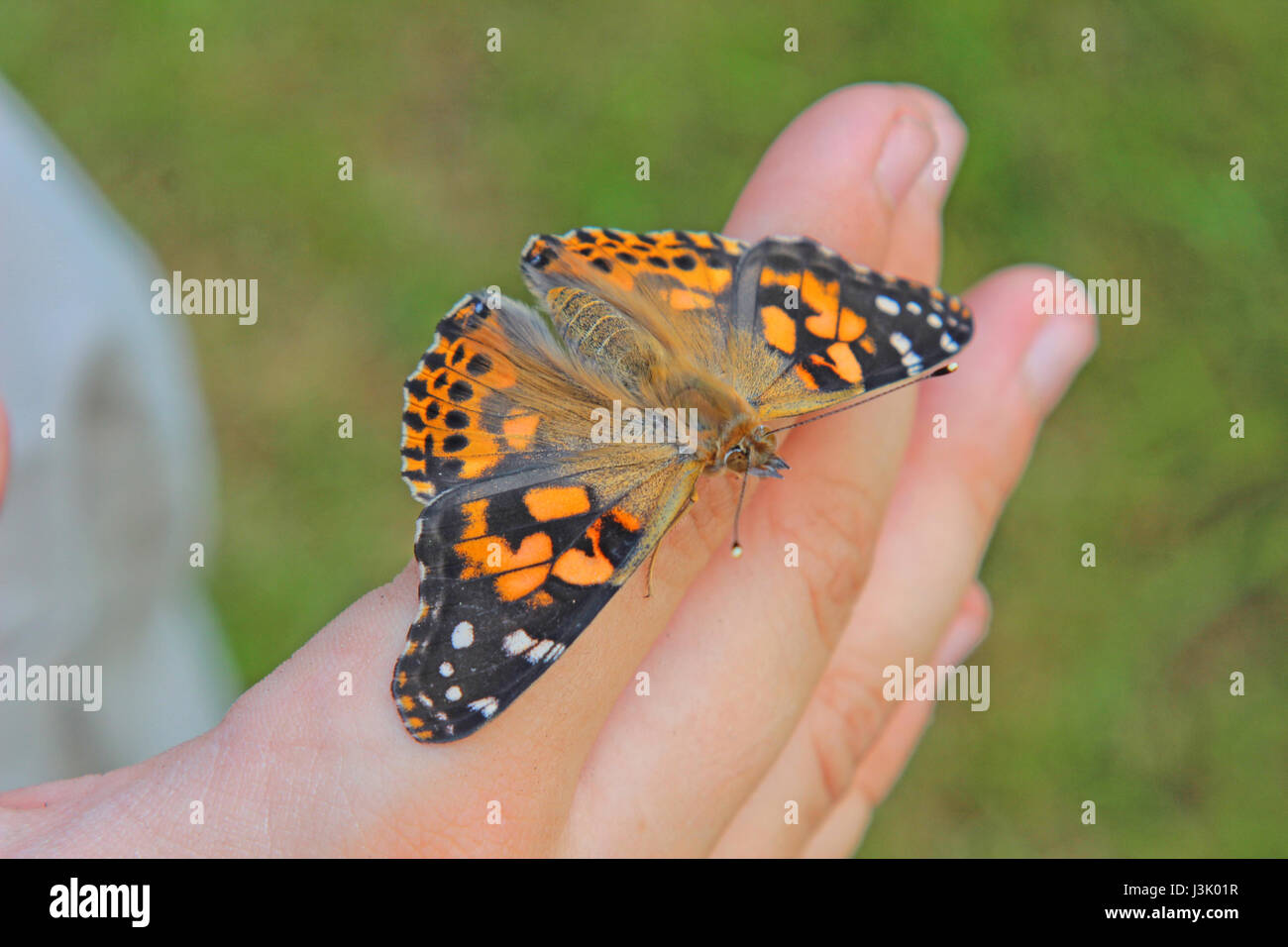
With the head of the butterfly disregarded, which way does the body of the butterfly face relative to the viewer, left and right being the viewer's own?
facing the viewer and to the right of the viewer
